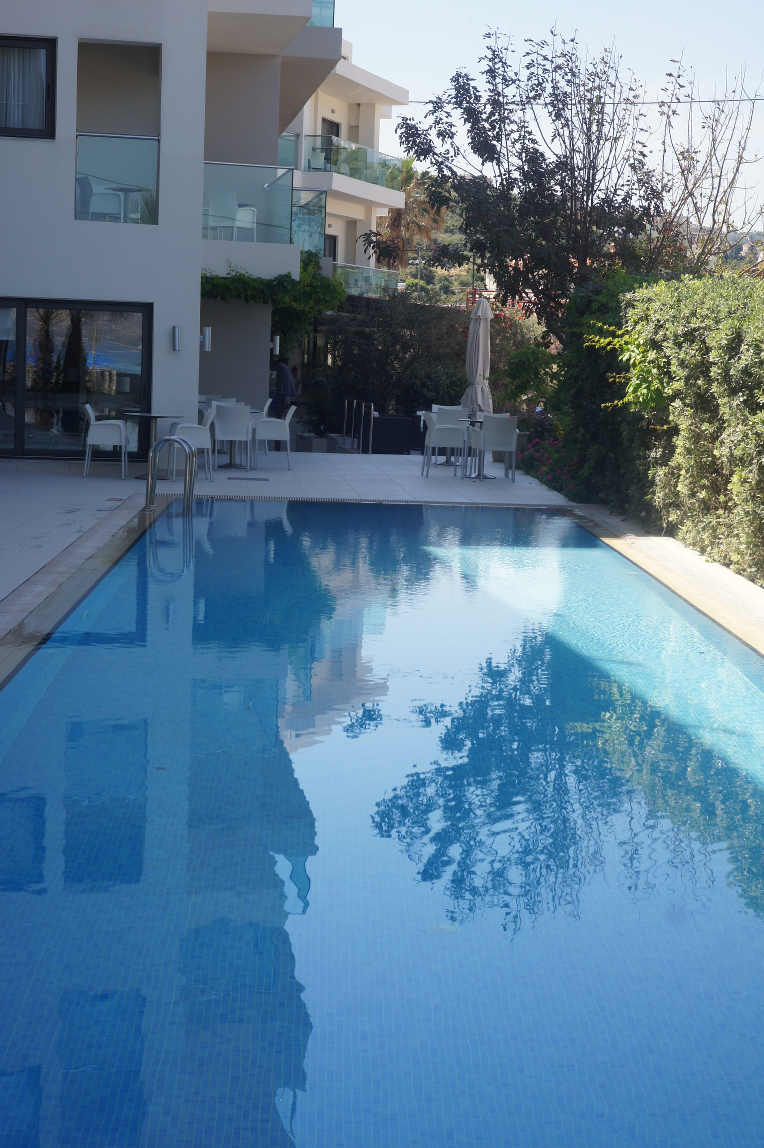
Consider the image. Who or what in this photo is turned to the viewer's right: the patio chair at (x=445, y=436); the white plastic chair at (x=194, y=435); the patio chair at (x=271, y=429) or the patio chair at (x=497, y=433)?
the patio chair at (x=445, y=436)

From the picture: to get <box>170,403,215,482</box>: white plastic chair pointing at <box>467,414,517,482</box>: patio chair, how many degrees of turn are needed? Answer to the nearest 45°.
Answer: approximately 180°

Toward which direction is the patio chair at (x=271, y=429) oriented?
to the viewer's left

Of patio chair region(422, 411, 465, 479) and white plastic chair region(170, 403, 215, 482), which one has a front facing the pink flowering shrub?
the patio chair

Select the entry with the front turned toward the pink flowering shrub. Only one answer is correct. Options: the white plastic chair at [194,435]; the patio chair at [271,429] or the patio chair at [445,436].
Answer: the patio chair at [445,436]

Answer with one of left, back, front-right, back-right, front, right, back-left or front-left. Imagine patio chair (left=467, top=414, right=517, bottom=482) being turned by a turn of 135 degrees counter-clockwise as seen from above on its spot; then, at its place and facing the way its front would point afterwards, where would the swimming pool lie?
front

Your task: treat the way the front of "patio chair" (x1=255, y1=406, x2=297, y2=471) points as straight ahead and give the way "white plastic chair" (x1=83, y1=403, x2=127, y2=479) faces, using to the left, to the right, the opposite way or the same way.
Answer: the opposite way

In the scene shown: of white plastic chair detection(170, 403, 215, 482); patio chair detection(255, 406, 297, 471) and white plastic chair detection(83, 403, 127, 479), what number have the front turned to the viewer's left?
2

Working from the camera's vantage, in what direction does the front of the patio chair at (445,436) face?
facing to the right of the viewer

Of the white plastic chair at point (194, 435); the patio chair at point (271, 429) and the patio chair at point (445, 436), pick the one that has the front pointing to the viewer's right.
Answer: the patio chair at point (445, 436)

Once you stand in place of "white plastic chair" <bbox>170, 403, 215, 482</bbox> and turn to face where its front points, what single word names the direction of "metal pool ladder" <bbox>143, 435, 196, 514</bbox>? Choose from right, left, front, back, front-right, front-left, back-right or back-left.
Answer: left

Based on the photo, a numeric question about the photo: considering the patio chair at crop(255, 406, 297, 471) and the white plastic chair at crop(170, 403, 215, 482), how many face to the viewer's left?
2

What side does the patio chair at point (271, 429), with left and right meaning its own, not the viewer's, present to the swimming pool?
left

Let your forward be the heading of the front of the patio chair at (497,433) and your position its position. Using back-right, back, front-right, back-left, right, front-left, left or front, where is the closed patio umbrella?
front-right
